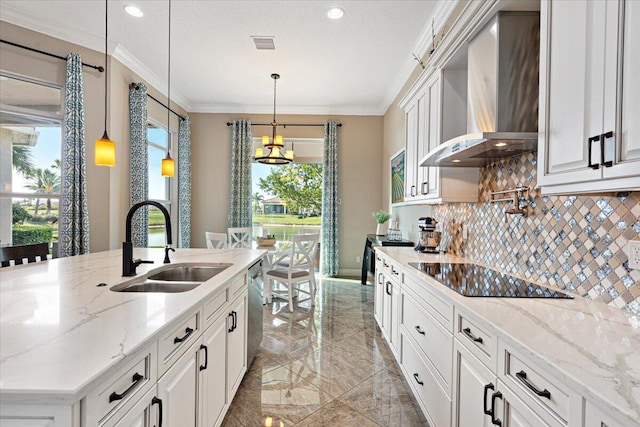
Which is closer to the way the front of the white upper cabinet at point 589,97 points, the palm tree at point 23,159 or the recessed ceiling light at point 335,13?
the palm tree

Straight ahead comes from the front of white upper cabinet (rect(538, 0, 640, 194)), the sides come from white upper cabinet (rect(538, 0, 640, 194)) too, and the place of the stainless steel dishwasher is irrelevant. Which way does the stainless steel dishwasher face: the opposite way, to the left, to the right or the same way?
the opposite way

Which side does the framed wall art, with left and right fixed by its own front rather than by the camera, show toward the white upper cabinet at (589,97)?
left

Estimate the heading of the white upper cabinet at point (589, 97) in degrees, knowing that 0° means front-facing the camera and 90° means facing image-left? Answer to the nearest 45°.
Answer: approximately 45°

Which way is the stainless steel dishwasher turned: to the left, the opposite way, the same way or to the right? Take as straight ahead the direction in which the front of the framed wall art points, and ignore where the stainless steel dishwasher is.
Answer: the opposite way

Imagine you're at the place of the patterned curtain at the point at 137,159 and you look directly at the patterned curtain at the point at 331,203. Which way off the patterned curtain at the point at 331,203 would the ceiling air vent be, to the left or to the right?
right

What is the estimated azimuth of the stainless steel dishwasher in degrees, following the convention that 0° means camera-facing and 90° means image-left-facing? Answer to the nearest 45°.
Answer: approximately 270°

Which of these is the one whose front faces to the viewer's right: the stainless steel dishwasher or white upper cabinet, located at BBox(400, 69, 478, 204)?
the stainless steel dishwasher

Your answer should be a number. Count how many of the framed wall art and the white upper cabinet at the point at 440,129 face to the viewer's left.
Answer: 2

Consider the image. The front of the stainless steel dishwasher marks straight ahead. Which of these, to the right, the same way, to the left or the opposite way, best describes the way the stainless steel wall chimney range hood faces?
the opposite way

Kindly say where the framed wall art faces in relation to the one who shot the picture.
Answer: facing to the left of the viewer

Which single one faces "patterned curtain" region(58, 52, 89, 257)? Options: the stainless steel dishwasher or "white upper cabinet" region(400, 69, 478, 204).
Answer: the white upper cabinet

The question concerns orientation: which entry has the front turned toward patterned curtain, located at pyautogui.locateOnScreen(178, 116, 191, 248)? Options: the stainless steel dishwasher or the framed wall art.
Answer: the framed wall art

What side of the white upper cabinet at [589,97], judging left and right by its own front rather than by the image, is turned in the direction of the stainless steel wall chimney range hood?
right

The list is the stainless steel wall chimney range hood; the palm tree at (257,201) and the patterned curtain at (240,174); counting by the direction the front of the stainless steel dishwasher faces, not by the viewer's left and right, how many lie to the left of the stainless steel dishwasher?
2

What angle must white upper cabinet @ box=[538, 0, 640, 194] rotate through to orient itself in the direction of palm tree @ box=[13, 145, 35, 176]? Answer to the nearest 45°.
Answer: approximately 45° to its right

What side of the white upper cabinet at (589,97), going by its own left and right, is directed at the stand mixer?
right
